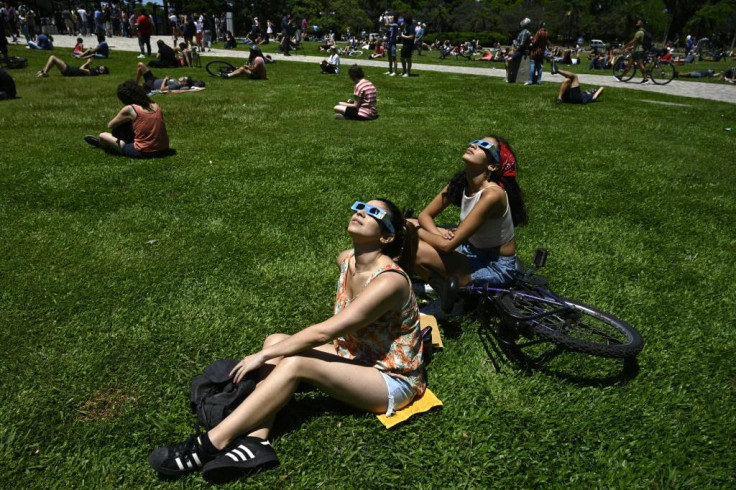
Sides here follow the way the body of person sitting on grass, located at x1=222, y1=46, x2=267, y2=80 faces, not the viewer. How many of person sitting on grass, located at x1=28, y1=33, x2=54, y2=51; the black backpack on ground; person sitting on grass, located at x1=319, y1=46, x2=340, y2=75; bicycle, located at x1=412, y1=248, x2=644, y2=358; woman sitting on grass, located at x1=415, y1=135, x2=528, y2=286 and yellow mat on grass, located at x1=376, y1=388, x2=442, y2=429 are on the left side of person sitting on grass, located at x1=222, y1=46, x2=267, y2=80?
4

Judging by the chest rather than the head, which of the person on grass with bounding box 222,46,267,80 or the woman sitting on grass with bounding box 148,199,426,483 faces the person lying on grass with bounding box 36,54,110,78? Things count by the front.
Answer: the person on grass with bounding box 222,46,267,80

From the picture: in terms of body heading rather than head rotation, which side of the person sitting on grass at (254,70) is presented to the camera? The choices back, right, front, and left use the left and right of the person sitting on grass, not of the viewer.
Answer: left

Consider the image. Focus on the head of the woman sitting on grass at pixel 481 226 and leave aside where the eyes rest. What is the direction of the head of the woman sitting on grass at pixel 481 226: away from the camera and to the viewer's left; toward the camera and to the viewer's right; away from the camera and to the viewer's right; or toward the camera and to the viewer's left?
toward the camera and to the viewer's left

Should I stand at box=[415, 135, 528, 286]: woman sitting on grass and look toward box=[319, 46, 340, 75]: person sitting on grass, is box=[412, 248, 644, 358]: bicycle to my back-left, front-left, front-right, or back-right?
back-right

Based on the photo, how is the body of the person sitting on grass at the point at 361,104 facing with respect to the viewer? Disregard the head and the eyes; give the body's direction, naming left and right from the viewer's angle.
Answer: facing to the left of the viewer

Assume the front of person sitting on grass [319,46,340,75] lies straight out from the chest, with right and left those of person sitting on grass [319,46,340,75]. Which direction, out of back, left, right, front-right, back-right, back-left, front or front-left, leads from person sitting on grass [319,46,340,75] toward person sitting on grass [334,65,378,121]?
front-left
